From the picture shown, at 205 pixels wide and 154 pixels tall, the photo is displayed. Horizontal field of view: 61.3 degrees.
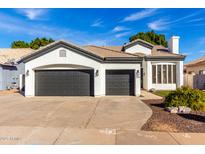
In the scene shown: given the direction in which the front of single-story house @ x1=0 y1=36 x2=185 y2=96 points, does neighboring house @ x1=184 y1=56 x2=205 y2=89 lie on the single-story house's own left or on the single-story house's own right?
on the single-story house's own left

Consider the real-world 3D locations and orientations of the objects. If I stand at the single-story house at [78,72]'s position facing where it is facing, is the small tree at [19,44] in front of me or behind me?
behind

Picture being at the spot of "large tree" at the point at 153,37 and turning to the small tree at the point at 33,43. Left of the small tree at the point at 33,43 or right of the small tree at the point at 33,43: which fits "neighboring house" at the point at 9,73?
left

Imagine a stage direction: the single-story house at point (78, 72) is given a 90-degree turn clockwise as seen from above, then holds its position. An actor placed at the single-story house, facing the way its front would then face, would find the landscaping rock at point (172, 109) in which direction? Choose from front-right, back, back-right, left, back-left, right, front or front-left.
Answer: back-left

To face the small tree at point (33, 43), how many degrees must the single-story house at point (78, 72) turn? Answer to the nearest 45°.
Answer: approximately 135° to its right

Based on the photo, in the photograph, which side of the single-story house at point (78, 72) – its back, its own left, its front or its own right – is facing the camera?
front

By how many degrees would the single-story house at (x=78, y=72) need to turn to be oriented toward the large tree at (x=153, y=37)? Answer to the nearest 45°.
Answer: approximately 135° to its left

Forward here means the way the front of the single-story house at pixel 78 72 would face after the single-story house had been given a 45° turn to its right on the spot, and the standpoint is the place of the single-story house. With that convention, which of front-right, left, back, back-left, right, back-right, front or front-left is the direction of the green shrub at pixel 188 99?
left

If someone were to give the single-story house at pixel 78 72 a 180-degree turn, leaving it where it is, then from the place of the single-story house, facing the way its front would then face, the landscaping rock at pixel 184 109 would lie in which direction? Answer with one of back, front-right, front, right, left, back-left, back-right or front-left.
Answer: back-right

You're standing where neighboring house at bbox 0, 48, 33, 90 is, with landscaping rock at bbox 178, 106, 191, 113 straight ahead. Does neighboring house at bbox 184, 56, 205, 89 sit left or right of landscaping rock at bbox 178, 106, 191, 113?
left

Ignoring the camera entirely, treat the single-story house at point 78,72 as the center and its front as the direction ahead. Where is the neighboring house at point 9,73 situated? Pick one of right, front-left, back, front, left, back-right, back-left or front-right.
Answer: back-right

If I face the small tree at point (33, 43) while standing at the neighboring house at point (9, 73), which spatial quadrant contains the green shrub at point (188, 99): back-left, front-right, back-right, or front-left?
back-right
